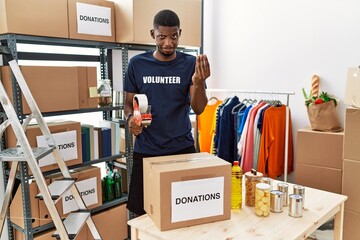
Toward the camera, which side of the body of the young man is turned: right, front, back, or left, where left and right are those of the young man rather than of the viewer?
front

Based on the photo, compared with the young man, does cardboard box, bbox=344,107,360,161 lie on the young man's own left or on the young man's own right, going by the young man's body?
on the young man's own left

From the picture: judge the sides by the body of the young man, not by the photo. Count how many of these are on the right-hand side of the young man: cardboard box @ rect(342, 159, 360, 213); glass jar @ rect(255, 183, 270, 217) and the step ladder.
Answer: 1

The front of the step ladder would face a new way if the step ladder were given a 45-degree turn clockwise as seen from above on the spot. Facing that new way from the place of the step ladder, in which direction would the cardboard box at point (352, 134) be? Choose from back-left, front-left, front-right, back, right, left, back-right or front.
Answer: left

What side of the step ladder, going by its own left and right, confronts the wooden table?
front

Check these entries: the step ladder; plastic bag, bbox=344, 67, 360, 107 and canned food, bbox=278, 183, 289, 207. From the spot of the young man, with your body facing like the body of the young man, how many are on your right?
1

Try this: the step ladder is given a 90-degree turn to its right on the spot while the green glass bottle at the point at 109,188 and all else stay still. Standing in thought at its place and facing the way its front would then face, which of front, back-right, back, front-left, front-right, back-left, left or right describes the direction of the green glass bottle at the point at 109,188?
back

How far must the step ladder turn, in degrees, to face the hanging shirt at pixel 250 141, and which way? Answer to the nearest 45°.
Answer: approximately 45° to its left

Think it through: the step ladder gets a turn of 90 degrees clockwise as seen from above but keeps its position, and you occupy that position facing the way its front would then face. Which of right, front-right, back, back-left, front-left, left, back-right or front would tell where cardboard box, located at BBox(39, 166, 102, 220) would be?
back

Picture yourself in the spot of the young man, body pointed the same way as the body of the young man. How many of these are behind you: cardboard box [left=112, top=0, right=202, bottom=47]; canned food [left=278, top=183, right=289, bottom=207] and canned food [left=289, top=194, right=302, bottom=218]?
1

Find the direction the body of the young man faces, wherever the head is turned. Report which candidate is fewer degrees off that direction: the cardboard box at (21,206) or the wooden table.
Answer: the wooden table

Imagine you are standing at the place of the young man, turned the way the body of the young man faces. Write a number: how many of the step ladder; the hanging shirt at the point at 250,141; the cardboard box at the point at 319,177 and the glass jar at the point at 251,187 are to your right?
1

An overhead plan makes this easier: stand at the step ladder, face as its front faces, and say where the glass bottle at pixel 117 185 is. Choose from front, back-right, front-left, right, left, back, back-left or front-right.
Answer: left

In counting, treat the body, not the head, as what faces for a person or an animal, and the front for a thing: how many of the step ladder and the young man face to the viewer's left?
0

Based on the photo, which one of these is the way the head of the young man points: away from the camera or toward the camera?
toward the camera

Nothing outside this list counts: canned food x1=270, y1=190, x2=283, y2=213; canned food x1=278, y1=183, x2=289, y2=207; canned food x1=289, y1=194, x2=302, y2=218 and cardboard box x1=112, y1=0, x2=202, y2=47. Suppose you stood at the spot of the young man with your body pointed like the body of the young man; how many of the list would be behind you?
1

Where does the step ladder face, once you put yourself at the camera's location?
facing the viewer and to the right of the viewer

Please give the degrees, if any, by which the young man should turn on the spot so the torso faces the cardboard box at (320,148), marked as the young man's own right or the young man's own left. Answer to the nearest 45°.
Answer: approximately 135° to the young man's own left

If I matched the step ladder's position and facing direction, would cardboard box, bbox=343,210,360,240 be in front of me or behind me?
in front
